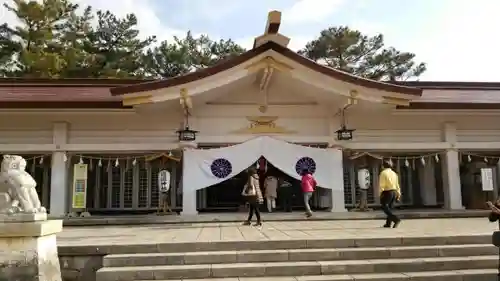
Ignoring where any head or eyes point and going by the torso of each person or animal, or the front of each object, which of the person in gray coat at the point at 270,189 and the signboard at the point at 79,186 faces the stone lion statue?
the signboard

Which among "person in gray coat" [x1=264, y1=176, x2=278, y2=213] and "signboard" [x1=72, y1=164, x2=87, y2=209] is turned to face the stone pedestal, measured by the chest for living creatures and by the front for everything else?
the signboard

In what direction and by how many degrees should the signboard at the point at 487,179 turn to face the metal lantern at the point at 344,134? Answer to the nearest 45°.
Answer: approximately 45° to its right

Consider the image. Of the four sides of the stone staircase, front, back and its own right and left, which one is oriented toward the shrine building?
back

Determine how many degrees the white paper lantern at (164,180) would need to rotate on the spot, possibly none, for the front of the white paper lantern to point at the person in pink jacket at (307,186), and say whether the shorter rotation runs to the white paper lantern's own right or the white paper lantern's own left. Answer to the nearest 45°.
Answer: approximately 45° to the white paper lantern's own left

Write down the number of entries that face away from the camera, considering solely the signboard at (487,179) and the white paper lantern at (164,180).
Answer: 0

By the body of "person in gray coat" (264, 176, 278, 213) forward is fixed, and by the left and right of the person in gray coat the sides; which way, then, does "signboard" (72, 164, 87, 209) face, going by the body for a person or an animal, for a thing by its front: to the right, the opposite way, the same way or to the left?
the opposite way

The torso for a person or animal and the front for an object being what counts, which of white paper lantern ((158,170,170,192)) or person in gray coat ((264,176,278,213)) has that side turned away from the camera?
the person in gray coat

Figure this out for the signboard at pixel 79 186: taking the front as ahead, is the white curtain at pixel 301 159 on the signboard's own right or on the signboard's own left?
on the signboard's own left

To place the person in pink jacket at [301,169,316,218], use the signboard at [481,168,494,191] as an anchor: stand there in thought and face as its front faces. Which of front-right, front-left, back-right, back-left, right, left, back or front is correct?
front-right

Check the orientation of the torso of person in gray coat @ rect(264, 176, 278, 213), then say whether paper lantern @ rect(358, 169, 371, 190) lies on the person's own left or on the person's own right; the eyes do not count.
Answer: on the person's own right

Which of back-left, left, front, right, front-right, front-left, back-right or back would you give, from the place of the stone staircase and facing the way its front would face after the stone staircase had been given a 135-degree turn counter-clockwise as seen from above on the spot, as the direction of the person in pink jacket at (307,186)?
front-left

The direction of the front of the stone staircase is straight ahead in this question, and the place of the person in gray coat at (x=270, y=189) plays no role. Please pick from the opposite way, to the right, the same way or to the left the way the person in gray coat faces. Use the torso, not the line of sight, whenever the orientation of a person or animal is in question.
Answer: the opposite way
